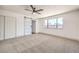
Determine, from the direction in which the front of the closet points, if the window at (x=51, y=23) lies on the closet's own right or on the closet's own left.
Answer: on the closet's own left

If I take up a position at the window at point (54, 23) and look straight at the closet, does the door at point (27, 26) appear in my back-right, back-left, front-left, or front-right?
front-right

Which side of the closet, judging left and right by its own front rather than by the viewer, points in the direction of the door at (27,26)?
left

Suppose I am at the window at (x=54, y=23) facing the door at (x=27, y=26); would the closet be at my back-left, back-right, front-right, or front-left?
front-left

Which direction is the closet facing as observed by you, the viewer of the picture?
facing the viewer and to the right of the viewer
